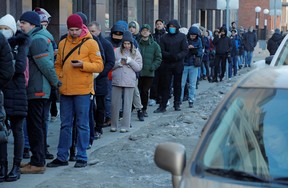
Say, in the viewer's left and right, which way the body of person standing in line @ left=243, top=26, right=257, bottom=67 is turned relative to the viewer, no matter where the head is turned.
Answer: facing the viewer

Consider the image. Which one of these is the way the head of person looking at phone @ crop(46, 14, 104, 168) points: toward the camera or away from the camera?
toward the camera

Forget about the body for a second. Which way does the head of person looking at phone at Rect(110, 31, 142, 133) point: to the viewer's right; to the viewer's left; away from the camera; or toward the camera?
toward the camera

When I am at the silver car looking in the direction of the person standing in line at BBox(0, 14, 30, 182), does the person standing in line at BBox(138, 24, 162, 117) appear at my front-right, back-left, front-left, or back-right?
front-right

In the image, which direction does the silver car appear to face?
toward the camera

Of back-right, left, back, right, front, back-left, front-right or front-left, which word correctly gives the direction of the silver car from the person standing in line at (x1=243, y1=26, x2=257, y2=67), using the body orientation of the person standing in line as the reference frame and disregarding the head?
front

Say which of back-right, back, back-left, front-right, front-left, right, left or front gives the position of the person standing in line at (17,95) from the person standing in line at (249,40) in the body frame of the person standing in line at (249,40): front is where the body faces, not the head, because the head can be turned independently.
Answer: front
